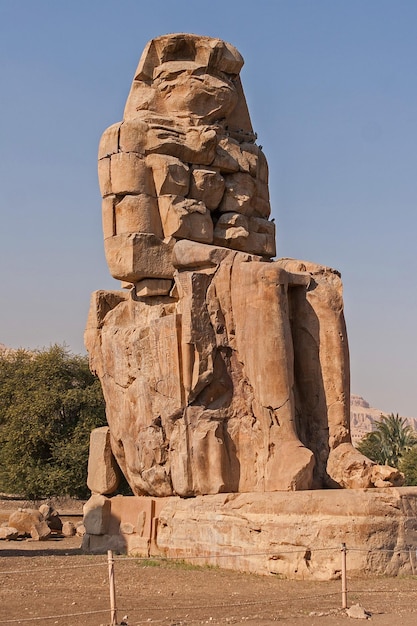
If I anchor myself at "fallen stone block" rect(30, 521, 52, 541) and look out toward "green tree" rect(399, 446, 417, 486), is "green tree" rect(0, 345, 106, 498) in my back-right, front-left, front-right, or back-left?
front-left

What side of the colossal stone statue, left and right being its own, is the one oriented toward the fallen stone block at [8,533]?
back

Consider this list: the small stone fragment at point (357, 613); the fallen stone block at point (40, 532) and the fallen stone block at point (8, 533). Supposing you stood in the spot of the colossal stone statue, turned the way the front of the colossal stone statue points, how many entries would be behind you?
2

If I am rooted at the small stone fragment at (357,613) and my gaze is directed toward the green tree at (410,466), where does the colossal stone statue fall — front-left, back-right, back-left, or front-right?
front-left

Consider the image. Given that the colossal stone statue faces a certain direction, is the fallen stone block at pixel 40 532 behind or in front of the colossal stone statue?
behind

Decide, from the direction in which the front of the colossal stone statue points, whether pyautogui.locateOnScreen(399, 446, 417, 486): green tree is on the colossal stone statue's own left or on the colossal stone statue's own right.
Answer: on the colossal stone statue's own left

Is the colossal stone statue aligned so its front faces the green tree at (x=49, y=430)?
no

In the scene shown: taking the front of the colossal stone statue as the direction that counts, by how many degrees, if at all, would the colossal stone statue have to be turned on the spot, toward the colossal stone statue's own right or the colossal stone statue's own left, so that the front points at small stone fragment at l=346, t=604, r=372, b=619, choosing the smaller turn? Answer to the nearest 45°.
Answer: approximately 45° to the colossal stone statue's own right

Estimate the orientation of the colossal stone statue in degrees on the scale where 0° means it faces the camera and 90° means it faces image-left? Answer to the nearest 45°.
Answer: approximately 315°

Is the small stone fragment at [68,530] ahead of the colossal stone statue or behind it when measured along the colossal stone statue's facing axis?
behind

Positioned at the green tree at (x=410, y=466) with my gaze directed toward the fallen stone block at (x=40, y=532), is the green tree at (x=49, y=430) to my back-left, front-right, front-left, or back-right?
front-right

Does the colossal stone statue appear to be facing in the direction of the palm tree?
no
